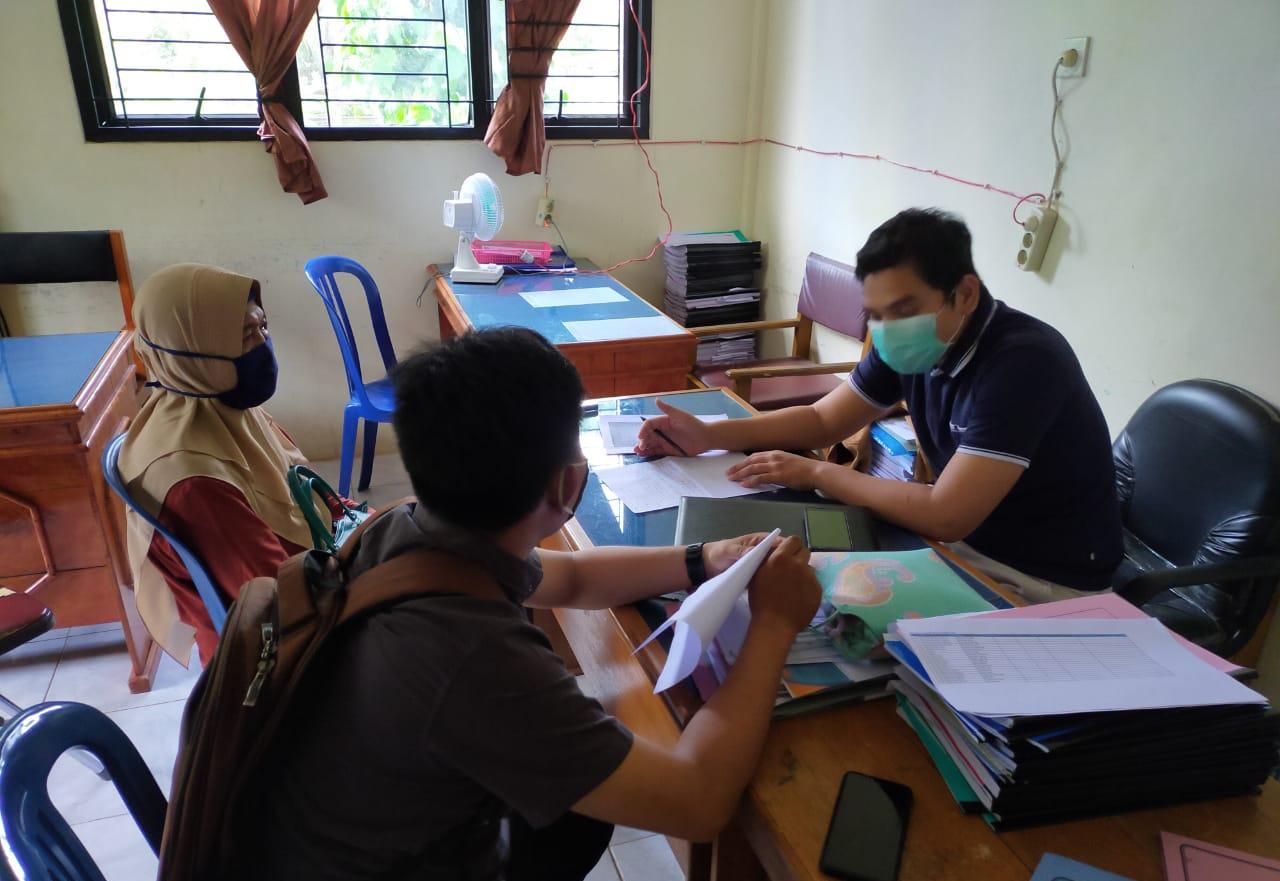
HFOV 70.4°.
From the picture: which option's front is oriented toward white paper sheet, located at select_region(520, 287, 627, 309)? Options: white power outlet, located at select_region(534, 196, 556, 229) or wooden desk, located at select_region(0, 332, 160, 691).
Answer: the white power outlet

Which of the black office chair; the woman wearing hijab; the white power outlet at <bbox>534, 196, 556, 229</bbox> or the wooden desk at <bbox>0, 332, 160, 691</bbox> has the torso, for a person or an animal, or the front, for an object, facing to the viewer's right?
the woman wearing hijab

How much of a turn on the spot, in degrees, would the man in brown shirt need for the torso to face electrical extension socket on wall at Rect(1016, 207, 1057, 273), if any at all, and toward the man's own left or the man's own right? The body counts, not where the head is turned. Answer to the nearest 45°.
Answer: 0° — they already face it

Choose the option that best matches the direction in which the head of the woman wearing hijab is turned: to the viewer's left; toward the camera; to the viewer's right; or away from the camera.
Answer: to the viewer's right

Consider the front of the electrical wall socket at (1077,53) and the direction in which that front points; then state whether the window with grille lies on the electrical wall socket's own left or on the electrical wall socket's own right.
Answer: on the electrical wall socket's own right

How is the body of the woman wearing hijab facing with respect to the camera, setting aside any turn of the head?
to the viewer's right

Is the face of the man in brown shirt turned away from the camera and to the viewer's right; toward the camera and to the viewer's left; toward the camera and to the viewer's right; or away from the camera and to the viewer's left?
away from the camera and to the viewer's right

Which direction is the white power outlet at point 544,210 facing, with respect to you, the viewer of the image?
facing the viewer

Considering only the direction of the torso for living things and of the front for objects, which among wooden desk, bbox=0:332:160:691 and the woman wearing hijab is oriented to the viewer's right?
the woman wearing hijab

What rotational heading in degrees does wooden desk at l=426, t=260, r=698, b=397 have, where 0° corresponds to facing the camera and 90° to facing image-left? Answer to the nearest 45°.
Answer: approximately 0°

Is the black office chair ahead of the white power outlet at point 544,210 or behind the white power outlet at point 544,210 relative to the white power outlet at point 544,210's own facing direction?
ahead

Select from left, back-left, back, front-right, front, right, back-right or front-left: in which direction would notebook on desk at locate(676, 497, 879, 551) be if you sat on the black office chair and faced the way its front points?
front

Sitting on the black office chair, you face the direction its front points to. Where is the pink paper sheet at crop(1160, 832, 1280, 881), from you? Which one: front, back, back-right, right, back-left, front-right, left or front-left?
front-left

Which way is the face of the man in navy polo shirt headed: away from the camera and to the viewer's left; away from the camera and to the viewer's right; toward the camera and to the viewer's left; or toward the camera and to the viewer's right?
toward the camera and to the viewer's left

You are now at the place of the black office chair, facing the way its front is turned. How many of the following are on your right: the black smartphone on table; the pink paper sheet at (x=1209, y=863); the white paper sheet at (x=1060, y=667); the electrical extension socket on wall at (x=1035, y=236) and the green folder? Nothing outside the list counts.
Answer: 1
